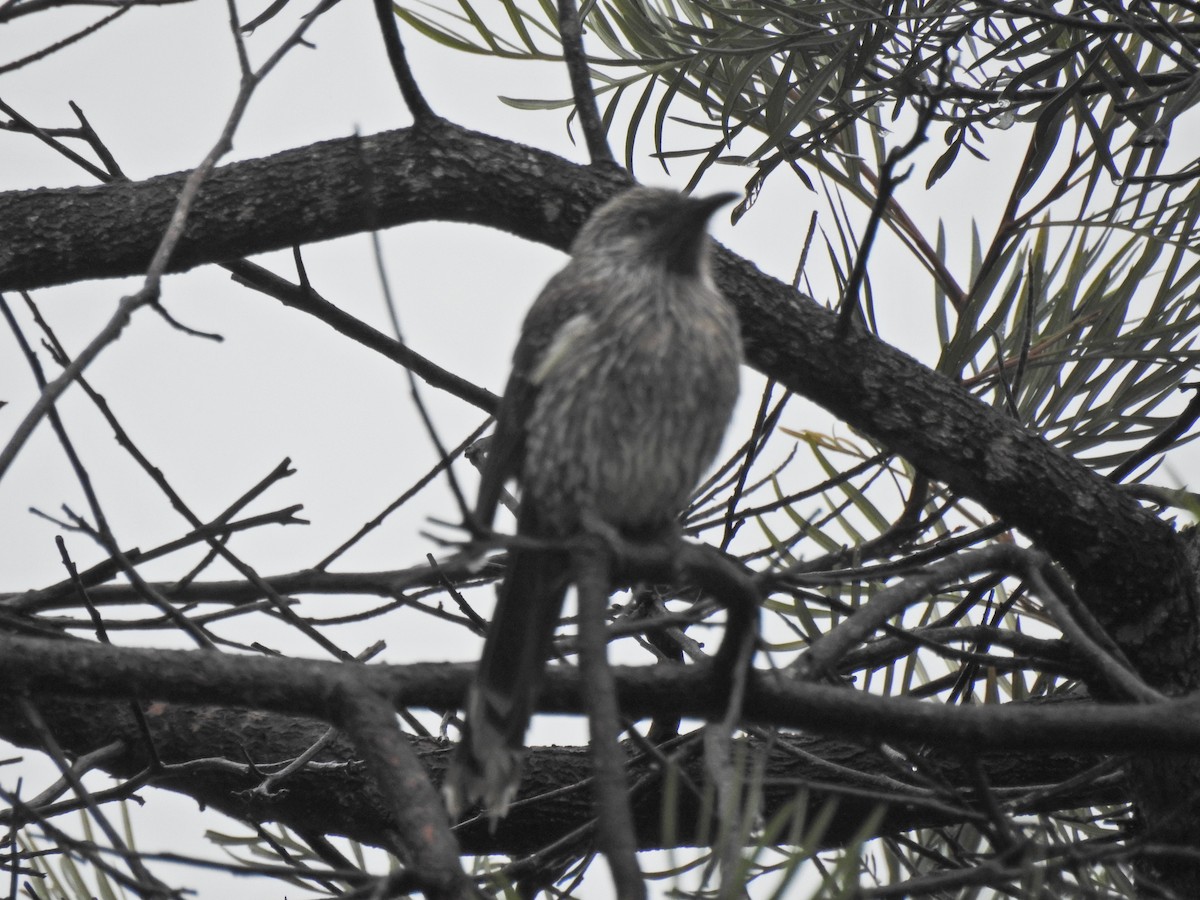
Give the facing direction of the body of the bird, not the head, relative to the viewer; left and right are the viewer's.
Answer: facing the viewer and to the right of the viewer
